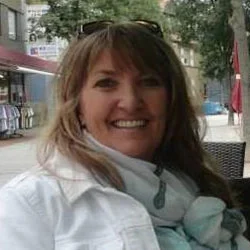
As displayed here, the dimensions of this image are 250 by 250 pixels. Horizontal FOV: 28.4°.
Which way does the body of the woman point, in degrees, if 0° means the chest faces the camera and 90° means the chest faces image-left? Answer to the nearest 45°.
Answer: approximately 315°

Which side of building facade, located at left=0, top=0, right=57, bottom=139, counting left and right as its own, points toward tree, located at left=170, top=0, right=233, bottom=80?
front

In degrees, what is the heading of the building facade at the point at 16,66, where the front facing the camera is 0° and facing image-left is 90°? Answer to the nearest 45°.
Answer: approximately 315°

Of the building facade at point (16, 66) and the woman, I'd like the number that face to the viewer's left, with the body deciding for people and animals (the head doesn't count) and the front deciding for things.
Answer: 0

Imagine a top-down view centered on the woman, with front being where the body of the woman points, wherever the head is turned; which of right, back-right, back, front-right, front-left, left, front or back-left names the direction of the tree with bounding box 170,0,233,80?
back-left

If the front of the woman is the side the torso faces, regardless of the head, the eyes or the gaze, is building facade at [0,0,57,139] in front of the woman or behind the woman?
behind
